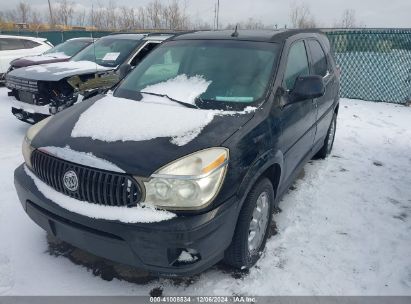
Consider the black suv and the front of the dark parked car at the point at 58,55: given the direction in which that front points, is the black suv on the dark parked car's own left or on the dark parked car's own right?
on the dark parked car's own left

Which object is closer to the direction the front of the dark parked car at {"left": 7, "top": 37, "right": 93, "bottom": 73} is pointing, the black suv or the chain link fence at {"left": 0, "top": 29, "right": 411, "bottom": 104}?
the black suv

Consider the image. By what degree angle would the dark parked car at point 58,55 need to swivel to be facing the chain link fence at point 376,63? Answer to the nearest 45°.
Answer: approximately 135° to its left

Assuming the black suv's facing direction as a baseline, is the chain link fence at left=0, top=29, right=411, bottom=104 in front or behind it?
behind

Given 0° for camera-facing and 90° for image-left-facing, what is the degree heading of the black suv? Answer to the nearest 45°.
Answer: approximately 45°

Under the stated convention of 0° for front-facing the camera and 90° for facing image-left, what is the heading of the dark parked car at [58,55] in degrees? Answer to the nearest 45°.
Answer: approximately 45°
